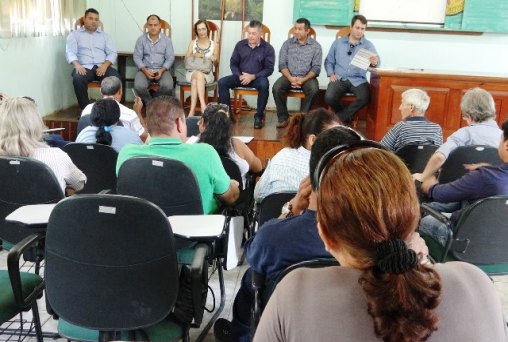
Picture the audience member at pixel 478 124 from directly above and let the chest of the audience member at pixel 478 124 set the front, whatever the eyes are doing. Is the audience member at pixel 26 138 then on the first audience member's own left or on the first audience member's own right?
on the first audience member's own left

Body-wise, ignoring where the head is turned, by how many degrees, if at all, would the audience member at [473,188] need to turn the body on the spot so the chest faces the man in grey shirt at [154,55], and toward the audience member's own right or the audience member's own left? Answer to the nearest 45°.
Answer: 0° — they already face them

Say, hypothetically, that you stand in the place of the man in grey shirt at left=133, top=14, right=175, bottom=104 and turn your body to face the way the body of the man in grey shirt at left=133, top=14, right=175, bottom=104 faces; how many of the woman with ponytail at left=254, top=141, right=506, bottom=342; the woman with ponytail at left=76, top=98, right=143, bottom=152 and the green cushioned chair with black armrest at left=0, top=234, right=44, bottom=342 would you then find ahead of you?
3

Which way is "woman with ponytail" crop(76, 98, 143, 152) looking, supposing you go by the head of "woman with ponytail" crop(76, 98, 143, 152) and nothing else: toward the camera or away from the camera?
away from the camera

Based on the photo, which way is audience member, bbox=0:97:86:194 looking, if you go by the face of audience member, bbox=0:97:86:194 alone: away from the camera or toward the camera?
away from the camera

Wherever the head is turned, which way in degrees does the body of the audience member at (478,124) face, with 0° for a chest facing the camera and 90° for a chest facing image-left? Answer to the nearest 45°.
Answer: approximately 135°

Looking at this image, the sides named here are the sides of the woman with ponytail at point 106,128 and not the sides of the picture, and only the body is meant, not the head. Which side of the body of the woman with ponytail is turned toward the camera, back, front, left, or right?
back

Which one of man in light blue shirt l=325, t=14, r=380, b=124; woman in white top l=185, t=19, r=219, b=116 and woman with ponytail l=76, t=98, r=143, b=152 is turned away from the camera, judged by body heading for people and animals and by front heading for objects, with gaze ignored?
the woman with ponytail

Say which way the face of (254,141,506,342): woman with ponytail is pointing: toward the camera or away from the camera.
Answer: away from the camera

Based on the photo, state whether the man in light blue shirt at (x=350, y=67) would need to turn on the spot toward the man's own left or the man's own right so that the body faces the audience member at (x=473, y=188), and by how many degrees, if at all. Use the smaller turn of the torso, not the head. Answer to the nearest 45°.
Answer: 0° — they already face them
